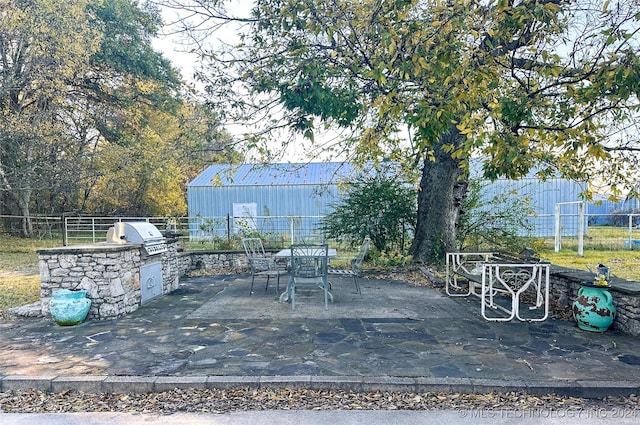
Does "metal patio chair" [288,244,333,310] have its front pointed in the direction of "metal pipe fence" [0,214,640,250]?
yes

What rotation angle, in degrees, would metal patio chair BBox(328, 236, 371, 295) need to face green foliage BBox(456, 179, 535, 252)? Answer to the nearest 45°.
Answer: approximately 135° to its right

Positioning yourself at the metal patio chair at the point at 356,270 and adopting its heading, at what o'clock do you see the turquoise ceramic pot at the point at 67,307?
The turquoise ceramic pot is roughly at 11 o'clock from the metal patio chair.

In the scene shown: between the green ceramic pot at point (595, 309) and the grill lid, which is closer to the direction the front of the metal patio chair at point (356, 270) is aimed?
the grill lid

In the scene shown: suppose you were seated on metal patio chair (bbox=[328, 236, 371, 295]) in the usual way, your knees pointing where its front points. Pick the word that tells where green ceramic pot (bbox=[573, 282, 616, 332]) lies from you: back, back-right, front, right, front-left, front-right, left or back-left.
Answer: back-left

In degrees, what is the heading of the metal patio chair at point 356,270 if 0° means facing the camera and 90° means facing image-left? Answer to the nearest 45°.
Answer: approximately 90°

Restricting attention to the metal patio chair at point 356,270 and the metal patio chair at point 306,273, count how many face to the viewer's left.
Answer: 1

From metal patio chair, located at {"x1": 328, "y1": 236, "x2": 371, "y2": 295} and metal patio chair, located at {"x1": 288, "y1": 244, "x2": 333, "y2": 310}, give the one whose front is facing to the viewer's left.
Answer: metal patio chair, located at {"x1": 328, "y1": 236, "x2": 371, "y2": 295}

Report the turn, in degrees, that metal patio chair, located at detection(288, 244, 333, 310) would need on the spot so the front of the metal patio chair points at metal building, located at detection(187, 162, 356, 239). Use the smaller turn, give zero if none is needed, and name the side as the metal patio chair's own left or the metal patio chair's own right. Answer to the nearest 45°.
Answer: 0° — it already faces it

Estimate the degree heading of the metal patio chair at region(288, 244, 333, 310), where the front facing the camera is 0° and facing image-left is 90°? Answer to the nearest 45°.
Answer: approximately 180°

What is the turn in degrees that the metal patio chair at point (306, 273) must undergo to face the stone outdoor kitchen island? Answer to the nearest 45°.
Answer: approximately 90° to its left

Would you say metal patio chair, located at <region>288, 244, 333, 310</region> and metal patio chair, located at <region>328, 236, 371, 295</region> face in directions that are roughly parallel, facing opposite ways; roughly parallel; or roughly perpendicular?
roughly perpendicular

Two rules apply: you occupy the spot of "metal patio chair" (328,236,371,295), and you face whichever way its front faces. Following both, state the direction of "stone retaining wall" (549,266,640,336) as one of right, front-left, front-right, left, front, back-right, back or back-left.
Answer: back-left

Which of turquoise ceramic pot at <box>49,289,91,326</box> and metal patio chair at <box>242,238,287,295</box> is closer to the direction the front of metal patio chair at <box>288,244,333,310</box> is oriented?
the metal patio chair
